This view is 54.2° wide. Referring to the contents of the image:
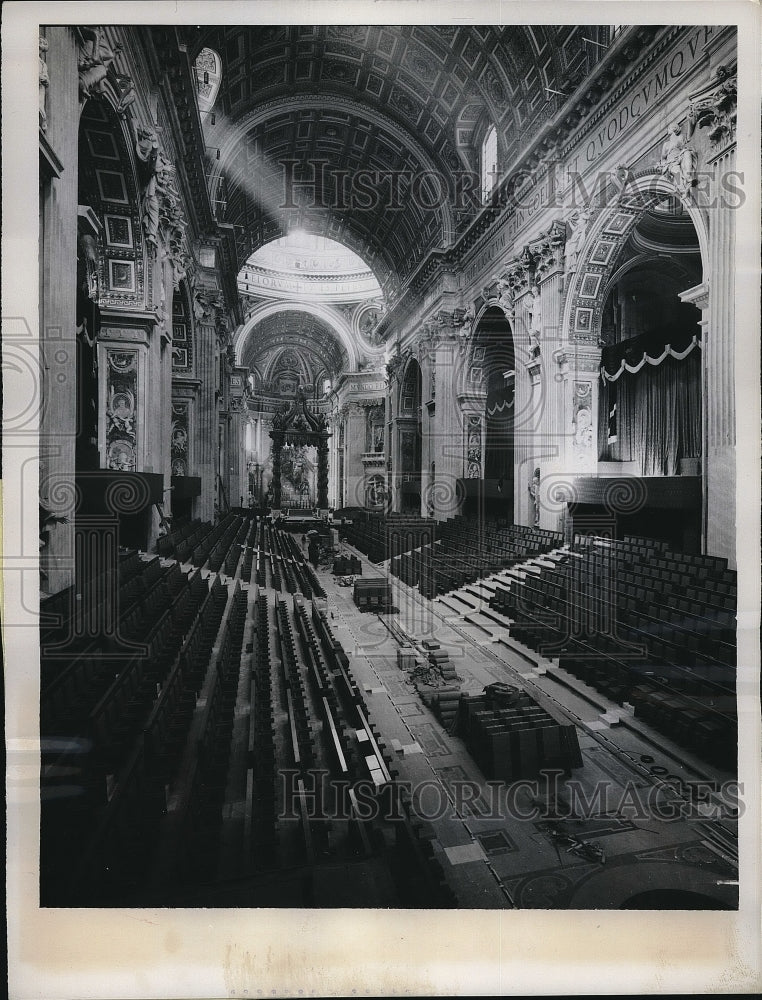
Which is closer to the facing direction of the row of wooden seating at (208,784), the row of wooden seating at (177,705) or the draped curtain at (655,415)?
the draped curtain

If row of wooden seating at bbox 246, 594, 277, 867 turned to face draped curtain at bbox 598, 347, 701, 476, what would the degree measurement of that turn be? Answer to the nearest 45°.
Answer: approximately 45° to its left

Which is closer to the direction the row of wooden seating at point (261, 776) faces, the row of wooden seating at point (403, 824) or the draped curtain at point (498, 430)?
the row of wooden seating

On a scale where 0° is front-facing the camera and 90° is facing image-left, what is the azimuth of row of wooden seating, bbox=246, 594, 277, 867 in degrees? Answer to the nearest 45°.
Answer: approximately 270°

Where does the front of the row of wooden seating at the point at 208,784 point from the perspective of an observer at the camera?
facing to the right of the viewer

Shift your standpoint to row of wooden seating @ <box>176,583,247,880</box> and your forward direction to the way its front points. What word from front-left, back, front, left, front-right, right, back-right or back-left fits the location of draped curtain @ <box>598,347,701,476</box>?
front-left

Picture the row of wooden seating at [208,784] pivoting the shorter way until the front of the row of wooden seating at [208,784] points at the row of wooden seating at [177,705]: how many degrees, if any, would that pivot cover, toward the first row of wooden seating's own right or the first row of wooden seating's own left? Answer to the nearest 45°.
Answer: approximately 90° to the first row of wooden seating's own left
